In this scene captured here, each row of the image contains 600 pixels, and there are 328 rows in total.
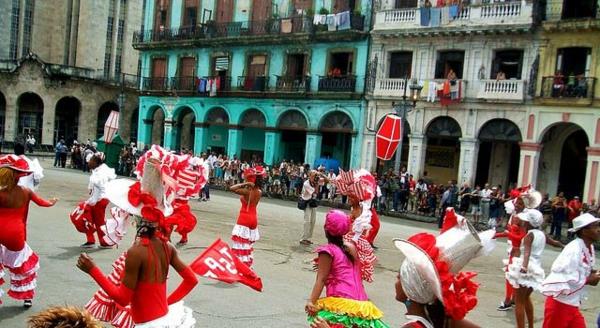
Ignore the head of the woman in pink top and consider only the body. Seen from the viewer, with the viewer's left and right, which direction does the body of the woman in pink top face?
facing away from the viewer and to the left of the viewer

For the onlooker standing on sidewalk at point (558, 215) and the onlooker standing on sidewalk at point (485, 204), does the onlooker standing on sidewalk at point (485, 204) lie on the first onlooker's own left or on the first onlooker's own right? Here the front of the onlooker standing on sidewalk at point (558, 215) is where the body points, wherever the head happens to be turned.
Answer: on the first onlooker's own right

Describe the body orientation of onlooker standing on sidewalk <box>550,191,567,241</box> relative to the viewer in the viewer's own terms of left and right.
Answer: facing the viewer and to the left of the viewer

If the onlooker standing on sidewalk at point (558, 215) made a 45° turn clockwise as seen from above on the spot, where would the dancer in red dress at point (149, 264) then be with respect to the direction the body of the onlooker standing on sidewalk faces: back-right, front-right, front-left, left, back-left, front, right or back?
left
